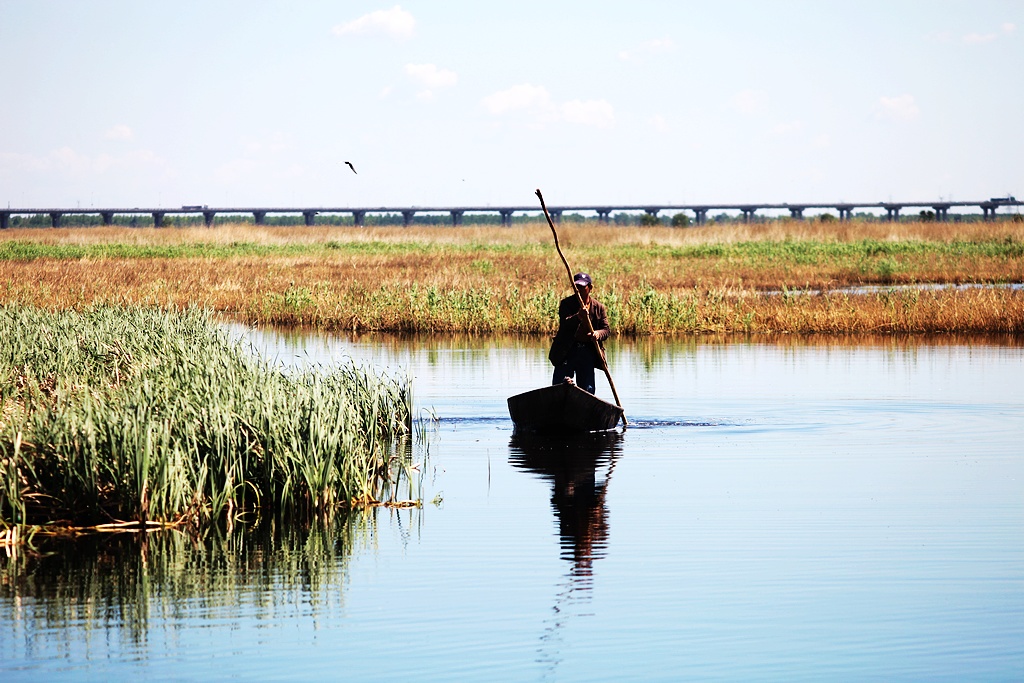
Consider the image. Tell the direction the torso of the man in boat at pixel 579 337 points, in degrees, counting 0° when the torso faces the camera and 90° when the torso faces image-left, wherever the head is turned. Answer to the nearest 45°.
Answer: approximately 0°

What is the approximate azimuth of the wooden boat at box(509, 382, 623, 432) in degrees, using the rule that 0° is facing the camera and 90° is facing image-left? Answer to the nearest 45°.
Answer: approximately 0°
